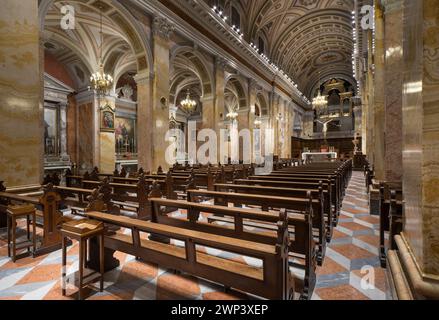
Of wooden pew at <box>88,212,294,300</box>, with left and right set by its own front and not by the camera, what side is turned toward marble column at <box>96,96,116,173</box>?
left

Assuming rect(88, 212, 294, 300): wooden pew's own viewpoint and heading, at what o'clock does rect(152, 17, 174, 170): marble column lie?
The marble column is roughly at 10 o'clock from the wooden pew.

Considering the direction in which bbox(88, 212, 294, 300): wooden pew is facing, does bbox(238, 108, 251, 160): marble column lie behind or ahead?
ahead

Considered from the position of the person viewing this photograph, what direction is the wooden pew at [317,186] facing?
facing away from the viewer and to the right of the viewer

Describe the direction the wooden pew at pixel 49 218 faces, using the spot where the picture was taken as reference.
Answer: facing away from the viewer and to the right of the viewer

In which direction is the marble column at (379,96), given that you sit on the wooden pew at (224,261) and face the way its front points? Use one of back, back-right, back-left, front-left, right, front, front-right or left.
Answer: front

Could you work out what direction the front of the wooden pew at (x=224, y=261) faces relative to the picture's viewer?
facing away from the viewer and to the right of the viewer

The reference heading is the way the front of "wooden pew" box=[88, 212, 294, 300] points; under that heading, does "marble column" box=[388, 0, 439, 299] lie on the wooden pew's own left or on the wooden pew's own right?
on the wooden pew's own right

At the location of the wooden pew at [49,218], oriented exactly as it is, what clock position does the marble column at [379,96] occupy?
The marble column is roughly at 2 o'clock from the wooden pew.

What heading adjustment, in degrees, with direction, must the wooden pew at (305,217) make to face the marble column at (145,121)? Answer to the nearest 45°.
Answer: approximately 90° to its left

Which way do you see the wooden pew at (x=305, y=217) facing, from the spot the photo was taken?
facing away from the viewer and to the right of the viewer

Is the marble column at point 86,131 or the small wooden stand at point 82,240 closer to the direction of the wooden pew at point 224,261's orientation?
the marble column

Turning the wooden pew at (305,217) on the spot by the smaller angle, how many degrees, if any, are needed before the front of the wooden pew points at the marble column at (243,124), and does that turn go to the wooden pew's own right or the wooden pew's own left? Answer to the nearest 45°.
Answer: approximately 45° to the wooden pew's own left
